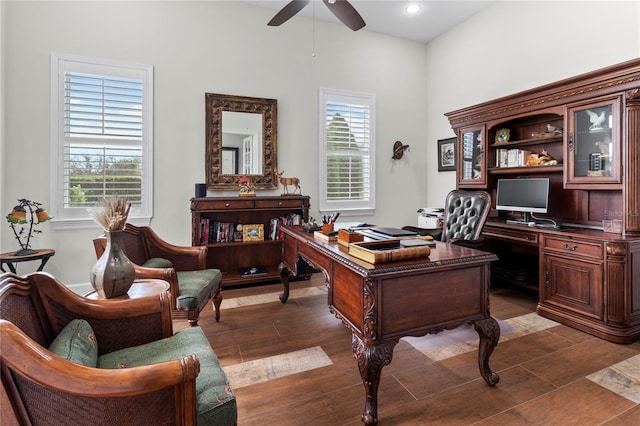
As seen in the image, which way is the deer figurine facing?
to the viewer's left

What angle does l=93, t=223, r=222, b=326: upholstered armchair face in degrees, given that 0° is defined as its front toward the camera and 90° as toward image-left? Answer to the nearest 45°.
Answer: approximately 315°

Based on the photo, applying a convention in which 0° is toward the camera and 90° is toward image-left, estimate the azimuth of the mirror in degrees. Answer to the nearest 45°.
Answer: approximately 315°

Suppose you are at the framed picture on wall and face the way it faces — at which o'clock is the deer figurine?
The deer figurine is roughly at 12 o'clock from the framed picture on wall.

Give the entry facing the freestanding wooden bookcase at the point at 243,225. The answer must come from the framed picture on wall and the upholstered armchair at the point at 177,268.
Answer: the framed picture on wall

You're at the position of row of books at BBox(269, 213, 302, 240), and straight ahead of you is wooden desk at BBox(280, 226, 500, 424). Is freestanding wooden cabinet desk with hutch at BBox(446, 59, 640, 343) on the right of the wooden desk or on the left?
left

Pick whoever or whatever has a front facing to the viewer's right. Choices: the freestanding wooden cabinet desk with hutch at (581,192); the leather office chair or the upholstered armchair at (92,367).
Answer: the upholstered armchair

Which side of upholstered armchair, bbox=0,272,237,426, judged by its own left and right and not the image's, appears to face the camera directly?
right

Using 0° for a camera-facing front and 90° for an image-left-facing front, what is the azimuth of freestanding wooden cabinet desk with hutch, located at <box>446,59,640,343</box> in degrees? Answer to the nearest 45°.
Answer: approximately 45°
